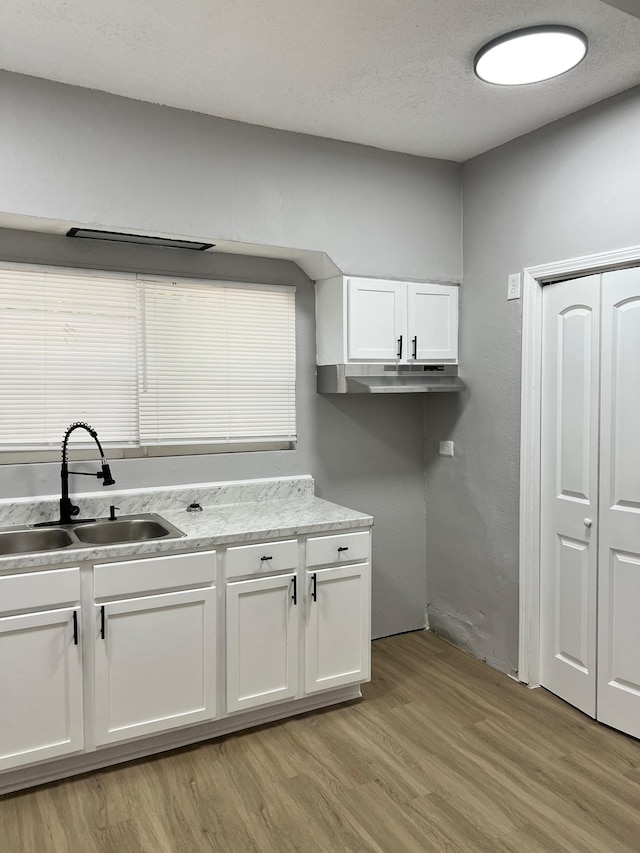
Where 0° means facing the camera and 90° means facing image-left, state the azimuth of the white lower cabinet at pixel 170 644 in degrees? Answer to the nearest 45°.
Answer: approximately 315°

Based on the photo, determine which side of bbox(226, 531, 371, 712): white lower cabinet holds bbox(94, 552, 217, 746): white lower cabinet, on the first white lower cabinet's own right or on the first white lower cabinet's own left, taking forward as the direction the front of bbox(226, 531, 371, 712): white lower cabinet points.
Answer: on the first white lower cabinet's own right

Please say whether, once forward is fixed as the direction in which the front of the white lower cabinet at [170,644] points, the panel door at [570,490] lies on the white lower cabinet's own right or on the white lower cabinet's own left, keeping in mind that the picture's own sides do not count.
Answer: on the white lower cabinet's own left

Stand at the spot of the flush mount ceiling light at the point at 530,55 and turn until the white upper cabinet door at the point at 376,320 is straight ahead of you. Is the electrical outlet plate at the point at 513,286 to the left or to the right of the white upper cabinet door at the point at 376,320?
right

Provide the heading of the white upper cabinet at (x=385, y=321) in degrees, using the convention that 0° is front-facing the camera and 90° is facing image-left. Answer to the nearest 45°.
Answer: approximately 315°

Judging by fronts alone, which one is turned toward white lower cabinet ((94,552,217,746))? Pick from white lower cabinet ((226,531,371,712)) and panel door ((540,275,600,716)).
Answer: the panel door

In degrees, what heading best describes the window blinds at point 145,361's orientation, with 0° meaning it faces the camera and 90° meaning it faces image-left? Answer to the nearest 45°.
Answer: approximately 0°

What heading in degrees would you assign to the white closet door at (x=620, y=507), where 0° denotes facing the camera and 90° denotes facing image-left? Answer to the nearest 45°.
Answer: approximately 45°
